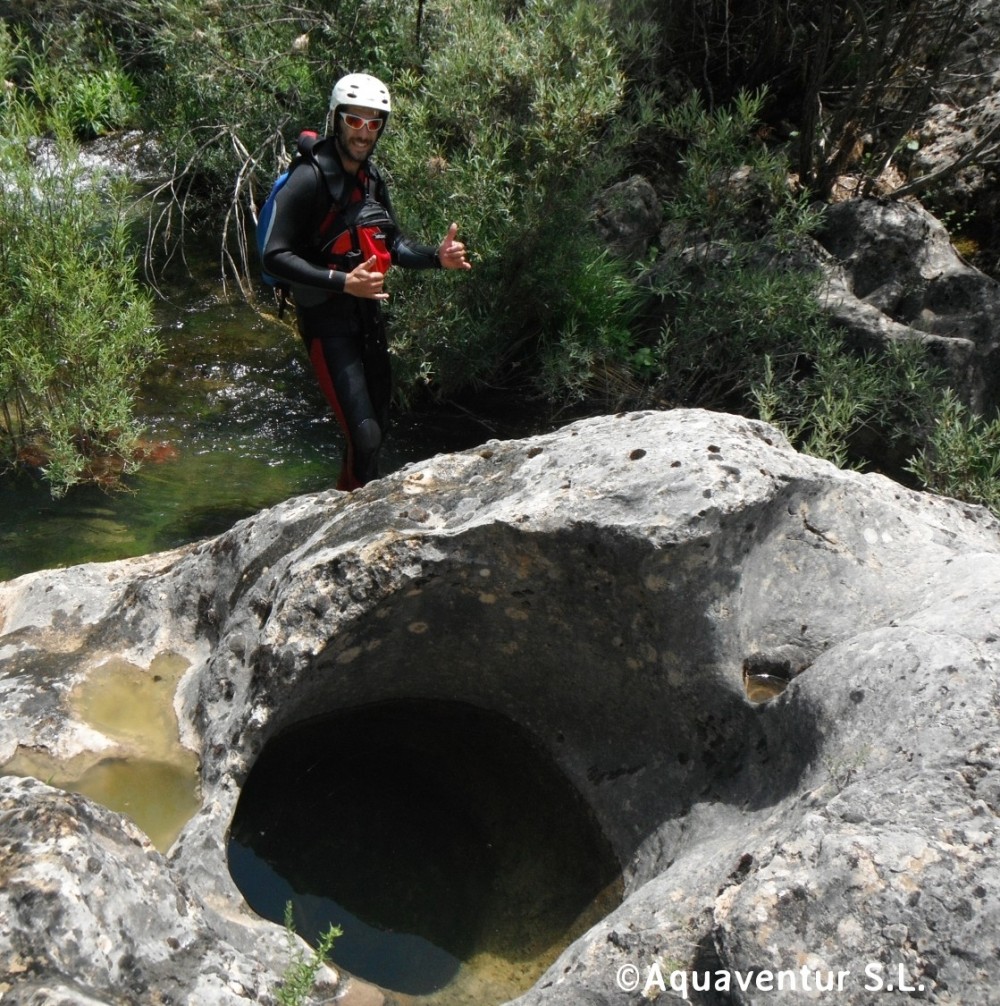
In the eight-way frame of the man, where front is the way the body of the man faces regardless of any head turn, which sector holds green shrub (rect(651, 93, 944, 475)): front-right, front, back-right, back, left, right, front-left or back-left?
left

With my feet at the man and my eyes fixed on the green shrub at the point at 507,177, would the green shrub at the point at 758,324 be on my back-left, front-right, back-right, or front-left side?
front-right

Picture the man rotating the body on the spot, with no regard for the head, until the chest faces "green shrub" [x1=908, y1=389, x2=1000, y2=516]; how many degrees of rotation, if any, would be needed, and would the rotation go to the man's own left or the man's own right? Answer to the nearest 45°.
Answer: approximately 45° to the man's own left

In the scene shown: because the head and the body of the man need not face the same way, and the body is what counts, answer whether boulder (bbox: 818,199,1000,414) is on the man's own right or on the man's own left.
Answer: on the man's own left

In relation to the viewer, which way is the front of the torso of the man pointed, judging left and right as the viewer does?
facing the viewer and to the right of the viewer

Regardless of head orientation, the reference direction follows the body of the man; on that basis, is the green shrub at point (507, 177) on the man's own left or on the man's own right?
on the man's own left

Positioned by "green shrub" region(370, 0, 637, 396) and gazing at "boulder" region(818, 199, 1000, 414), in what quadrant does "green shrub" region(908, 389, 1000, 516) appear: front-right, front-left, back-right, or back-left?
front-right
